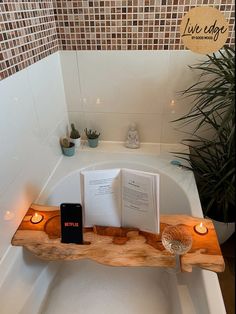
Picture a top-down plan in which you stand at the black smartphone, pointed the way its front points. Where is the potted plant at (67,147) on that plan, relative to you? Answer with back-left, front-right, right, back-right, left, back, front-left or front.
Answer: back

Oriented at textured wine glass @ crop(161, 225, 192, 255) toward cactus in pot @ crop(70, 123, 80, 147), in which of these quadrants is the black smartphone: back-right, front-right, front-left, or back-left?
front-left

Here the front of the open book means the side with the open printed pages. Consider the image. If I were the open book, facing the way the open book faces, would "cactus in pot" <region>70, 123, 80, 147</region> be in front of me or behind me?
behind

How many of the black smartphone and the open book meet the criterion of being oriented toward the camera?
2

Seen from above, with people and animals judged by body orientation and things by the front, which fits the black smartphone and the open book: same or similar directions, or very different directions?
same or similar directions

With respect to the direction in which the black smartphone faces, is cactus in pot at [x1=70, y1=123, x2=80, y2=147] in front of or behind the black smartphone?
behind

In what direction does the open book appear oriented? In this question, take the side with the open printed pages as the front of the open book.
toward the camera
